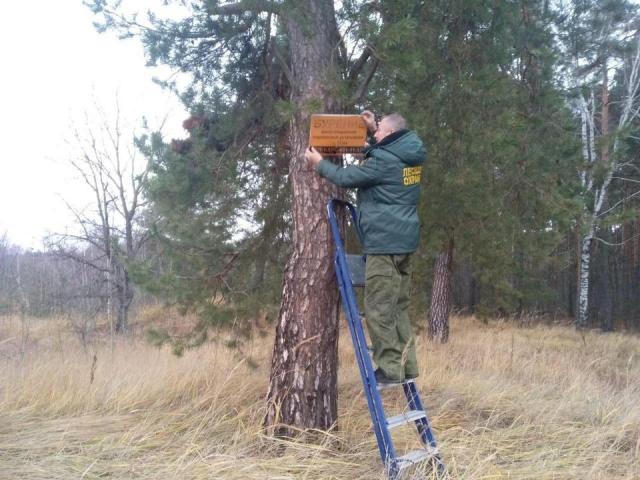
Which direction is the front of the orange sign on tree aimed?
toward the camera
